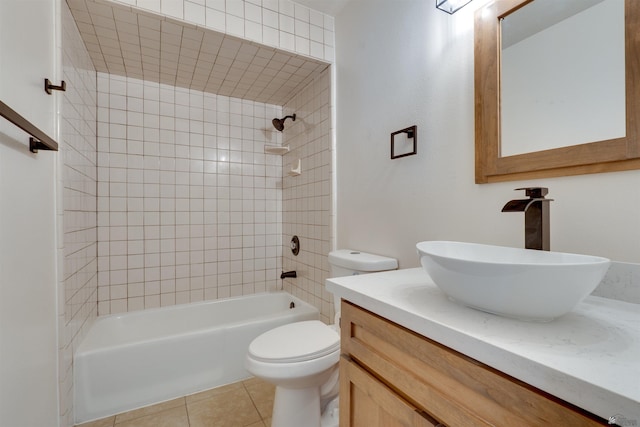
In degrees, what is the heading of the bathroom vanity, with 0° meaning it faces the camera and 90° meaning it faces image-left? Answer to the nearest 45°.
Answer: approximately 45°

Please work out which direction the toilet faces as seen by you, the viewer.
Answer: facing the viewer and to the left of the viewer

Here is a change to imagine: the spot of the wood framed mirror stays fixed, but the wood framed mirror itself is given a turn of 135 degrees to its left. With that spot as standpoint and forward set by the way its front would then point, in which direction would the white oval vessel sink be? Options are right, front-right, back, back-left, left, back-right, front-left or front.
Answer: right

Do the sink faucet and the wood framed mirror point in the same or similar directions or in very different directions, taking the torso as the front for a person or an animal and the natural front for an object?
same or similar directions

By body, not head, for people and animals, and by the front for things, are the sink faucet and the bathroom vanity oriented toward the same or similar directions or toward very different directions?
same or similar directions

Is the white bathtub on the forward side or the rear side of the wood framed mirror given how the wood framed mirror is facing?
on the forward side

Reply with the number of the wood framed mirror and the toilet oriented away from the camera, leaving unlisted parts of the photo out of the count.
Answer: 0

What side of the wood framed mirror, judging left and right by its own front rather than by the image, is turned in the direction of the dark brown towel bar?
front
